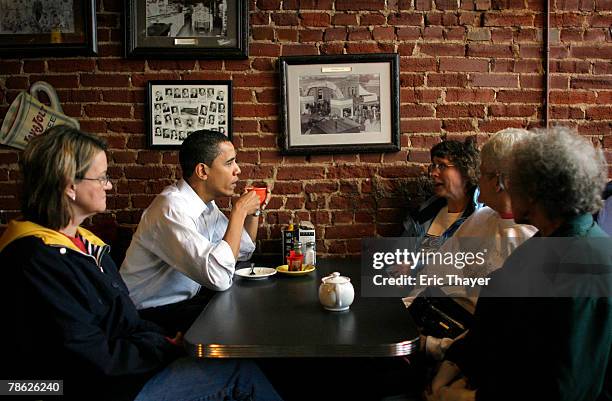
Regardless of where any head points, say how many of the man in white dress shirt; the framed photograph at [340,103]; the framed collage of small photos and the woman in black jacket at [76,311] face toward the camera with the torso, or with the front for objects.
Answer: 2

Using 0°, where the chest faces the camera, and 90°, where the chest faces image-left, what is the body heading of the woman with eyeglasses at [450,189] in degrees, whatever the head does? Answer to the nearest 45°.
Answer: approximately 45°

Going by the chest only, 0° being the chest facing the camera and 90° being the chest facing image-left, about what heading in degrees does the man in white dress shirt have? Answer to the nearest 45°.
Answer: approximately 270°

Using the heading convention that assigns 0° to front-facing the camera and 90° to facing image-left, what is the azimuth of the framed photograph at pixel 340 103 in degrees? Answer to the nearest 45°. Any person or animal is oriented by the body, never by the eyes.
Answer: approximately 0°

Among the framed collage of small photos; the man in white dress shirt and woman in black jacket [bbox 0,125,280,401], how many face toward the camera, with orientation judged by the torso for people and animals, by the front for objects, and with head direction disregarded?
1

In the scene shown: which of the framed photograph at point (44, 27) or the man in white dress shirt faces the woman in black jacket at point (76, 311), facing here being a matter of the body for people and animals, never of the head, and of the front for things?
the framed photograph

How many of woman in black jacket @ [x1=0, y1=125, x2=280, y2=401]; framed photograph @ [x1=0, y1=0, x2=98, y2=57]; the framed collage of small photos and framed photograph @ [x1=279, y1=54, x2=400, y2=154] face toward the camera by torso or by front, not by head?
3

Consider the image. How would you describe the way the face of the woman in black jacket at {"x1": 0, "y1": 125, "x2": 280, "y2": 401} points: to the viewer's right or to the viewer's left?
to the viewer's right

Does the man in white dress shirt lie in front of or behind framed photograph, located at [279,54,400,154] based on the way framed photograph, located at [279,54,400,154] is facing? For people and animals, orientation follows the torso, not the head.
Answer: in front

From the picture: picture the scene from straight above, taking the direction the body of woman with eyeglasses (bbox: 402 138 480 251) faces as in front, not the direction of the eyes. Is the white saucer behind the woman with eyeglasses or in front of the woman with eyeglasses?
in front
